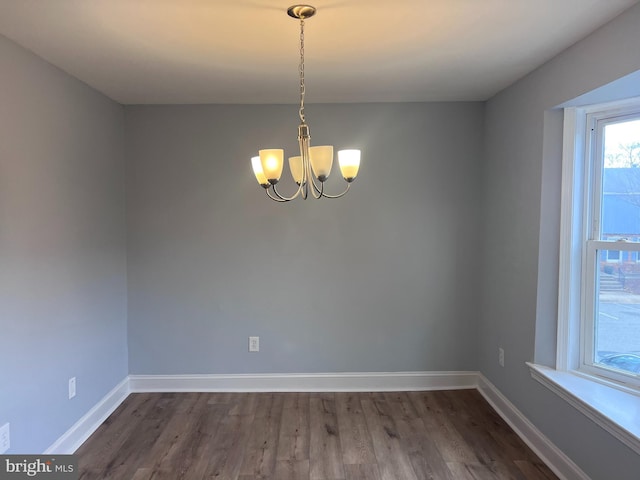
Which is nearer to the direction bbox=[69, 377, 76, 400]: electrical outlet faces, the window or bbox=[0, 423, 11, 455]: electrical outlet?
the window

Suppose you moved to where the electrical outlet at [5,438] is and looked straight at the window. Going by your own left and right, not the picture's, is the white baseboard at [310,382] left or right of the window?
left

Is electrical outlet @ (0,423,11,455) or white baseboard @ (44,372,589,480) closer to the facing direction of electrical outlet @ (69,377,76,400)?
the white baseboard

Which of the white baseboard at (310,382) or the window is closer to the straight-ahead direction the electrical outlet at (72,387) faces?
the window

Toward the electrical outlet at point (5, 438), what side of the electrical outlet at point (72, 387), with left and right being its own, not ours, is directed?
right

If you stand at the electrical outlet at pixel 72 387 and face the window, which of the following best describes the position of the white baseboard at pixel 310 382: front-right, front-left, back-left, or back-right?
front-left

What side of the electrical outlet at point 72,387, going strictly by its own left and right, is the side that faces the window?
front

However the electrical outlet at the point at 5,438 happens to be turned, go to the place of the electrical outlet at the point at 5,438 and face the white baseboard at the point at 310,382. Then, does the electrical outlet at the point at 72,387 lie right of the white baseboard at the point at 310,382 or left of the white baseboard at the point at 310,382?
left

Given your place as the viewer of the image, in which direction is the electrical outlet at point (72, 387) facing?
facing the viewer and to the right of the viewer
